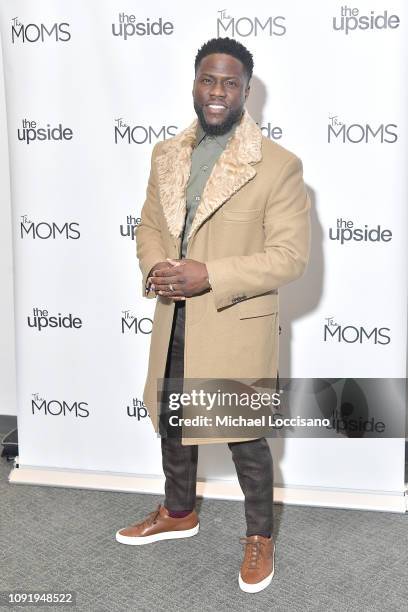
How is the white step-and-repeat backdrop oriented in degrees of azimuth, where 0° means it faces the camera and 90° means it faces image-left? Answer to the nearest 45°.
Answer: approximately 0°

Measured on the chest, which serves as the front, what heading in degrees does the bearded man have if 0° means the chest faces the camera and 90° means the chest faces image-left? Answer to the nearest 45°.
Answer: approximately 45°
